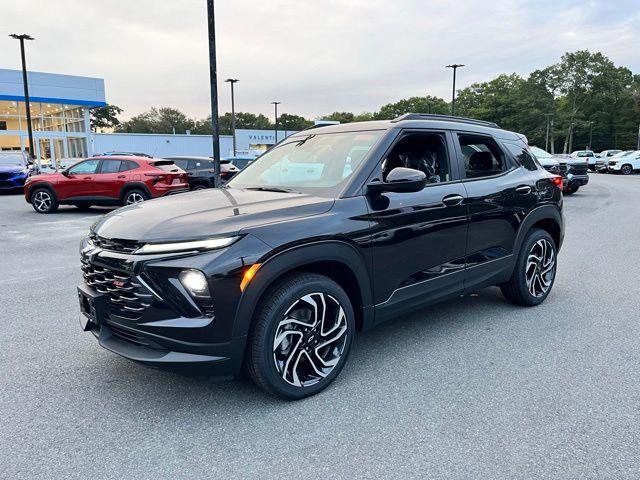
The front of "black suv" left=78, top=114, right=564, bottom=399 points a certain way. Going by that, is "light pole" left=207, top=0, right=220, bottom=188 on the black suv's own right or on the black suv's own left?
on the black suv's own right

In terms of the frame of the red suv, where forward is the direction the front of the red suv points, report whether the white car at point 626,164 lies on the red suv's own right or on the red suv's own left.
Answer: on the red suv's own right

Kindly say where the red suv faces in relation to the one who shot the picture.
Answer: facing away from the viewer and to the left of the viewer

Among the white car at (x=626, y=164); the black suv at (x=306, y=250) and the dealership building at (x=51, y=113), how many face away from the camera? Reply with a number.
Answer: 0

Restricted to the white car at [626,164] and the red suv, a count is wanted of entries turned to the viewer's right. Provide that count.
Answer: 0

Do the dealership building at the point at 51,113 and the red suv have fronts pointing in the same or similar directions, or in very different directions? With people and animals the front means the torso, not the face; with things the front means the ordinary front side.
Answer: very different directions

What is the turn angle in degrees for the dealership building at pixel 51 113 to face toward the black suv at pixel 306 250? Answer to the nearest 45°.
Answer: approximately 45° to its right

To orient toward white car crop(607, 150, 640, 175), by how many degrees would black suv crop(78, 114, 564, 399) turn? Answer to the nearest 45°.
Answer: approximately 180°

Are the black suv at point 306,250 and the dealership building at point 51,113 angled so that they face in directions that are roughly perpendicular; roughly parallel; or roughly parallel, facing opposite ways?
roughly perpendicular

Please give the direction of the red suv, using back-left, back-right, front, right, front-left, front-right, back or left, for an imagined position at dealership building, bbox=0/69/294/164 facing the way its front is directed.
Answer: front-right

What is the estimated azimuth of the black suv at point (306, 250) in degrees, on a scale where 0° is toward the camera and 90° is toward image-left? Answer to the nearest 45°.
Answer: approximately 45°

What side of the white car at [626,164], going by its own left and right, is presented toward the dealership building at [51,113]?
front

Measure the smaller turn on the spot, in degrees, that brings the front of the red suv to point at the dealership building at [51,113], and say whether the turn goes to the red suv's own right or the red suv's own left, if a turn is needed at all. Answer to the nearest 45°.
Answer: approximately 45° to the red suv's own right

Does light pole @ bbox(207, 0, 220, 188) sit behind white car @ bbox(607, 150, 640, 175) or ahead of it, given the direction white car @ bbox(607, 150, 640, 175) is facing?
ahead

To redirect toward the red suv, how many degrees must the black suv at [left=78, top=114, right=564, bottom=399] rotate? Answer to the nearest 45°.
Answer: approximately 90° to its right

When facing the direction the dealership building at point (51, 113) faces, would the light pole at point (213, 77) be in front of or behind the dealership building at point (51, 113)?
in front

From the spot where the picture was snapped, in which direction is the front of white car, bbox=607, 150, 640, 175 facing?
facing the viewer and to the left of the viewer
